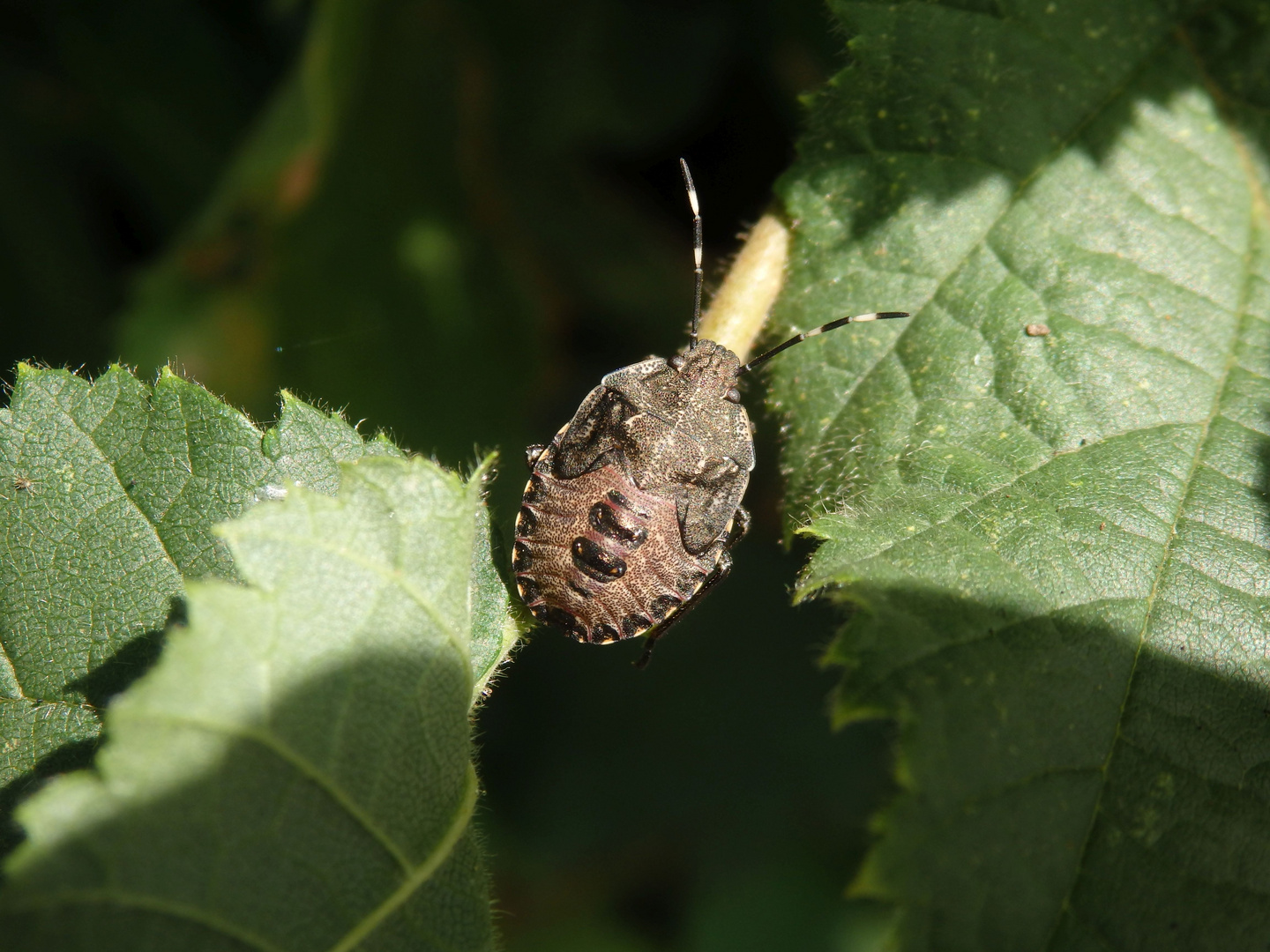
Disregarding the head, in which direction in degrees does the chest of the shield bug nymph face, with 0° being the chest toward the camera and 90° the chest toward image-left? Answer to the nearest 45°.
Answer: approximately 225°

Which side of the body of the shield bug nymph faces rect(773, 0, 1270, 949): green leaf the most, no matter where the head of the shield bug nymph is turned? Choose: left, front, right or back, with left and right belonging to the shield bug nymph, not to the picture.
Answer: right

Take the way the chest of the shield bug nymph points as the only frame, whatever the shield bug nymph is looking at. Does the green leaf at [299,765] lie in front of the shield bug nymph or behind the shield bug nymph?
behind
